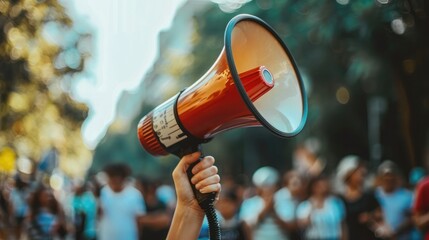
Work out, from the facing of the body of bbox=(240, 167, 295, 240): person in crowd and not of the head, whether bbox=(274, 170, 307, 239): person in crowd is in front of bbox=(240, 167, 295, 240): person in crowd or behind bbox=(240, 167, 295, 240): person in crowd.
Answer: behind

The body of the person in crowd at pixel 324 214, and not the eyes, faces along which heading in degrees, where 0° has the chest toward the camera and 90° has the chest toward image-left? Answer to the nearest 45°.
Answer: approximately 0°

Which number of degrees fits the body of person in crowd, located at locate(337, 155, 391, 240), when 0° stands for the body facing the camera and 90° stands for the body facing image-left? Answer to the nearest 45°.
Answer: approximately 315°

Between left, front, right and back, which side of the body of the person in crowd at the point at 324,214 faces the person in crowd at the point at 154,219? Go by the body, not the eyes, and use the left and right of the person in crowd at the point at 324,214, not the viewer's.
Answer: right
